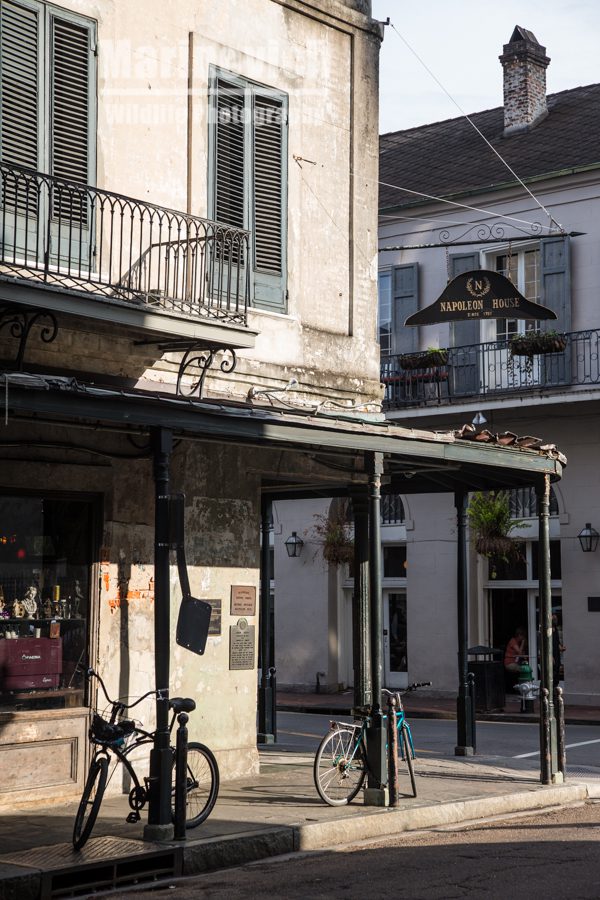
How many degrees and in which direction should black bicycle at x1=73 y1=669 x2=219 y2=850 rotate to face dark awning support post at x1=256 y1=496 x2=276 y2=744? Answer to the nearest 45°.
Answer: approximately 135° to its right

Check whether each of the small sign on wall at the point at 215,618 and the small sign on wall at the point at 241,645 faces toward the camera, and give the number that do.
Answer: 2

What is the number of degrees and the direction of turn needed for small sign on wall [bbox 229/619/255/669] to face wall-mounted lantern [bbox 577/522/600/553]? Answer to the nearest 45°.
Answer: approximately 135° to its left

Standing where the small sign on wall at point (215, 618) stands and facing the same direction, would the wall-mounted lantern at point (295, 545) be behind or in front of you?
behind

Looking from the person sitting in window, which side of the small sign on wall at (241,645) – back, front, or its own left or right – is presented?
back

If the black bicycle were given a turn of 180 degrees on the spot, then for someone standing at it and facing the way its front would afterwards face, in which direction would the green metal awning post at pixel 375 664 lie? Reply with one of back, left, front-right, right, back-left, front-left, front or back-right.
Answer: front

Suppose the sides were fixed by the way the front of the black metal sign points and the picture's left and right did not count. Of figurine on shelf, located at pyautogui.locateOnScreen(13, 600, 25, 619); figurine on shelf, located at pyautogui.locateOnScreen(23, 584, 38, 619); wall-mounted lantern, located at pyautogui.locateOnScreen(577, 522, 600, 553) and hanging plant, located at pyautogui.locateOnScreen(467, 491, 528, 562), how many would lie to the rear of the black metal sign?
2

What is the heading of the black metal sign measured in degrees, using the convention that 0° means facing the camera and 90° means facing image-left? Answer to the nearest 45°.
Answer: approximately 0°

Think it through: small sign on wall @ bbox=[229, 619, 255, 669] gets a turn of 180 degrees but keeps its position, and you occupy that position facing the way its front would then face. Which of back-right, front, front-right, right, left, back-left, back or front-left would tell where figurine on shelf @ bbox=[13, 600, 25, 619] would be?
back-left

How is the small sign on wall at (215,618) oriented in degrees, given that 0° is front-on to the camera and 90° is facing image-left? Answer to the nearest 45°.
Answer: approximately 0°

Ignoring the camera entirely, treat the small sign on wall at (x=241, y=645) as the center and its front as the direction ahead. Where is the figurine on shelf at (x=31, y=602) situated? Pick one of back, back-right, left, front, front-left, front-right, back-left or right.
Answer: front-right

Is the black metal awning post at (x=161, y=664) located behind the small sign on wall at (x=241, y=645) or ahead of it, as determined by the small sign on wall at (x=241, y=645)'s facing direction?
ahead
